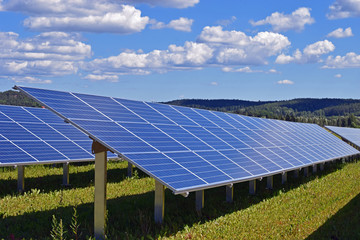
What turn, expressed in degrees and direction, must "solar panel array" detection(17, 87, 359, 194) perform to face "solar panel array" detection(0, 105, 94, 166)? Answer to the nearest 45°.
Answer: approximately 180°

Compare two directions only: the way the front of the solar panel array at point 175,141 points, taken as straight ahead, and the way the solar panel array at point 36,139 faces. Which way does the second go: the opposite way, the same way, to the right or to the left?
the same way

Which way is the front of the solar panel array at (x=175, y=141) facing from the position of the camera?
facing the viewer and to the right of the viewer

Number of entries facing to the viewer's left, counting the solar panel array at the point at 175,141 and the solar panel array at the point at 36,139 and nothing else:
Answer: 0
